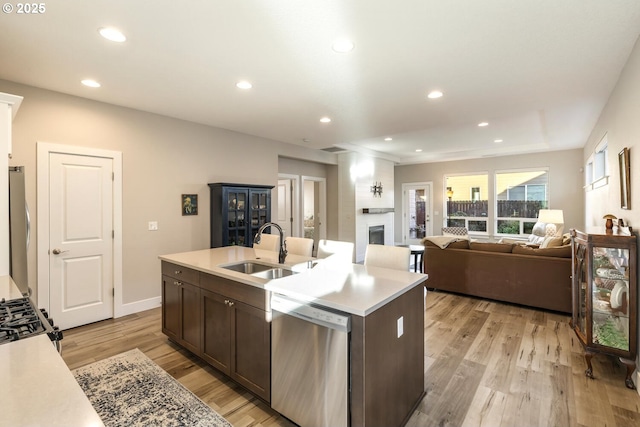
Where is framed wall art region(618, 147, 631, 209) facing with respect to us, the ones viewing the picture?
facing to the left of the viewer

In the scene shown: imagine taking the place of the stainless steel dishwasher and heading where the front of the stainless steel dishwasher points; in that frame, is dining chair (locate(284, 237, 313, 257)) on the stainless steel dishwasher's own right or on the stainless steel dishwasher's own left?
on the stainless steel dishwasher's own right

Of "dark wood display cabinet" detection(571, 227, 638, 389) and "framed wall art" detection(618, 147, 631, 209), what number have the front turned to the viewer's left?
2

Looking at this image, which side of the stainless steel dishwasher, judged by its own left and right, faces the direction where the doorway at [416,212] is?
back

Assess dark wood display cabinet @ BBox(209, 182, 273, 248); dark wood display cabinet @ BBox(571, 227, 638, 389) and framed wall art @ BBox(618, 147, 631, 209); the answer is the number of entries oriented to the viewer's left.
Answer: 2

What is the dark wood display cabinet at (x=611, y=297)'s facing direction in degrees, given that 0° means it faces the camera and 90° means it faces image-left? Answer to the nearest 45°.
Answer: approximately 90°

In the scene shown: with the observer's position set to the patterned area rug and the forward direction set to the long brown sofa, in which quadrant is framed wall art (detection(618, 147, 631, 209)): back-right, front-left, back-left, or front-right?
front-right

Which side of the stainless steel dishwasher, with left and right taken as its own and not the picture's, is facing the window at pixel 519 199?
back

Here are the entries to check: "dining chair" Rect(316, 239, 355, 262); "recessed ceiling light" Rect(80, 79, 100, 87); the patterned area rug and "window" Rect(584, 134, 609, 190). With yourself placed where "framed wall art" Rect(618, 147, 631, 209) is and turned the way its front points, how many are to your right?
1

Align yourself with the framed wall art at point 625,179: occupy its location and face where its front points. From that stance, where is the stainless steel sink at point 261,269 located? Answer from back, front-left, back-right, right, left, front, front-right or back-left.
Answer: front-left

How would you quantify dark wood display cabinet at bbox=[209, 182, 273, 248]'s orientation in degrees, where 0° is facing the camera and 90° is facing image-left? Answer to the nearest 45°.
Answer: approximately 315°

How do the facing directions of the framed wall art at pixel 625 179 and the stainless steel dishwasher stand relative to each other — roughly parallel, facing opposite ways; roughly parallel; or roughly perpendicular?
roughly perpendicular

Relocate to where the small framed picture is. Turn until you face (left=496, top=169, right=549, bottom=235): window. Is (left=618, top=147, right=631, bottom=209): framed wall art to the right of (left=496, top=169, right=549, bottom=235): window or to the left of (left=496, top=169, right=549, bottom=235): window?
right

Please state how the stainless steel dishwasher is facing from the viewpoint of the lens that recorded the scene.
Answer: facing the viewer and to the left of the viewer
